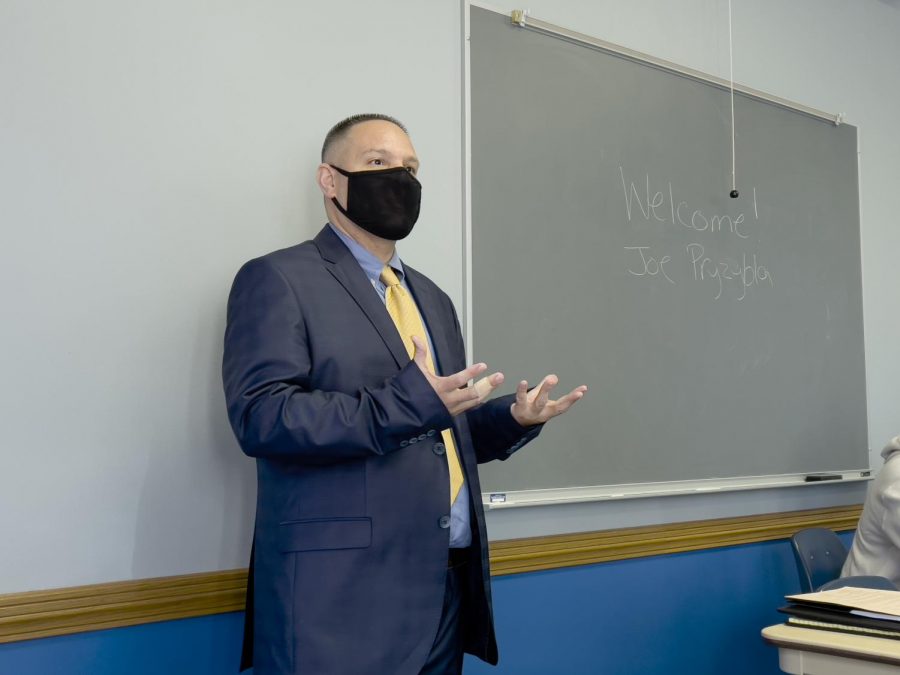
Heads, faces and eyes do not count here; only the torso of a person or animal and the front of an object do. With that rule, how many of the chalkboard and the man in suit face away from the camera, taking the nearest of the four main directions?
0

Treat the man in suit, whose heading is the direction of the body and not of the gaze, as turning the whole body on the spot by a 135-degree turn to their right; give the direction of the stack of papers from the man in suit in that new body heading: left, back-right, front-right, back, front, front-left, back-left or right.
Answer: back

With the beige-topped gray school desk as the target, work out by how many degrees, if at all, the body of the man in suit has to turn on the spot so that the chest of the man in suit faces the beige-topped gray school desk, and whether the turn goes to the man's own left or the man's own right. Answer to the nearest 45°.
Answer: approximately 45° to the man's own left

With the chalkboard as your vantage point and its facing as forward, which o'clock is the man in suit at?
The man in suit is roughly at 2 o'clock from the chalkboard.

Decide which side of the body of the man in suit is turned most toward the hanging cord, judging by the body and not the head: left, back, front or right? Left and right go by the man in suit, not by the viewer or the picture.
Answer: left

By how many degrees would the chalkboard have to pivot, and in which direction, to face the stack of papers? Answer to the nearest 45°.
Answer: approximately 45° to its right

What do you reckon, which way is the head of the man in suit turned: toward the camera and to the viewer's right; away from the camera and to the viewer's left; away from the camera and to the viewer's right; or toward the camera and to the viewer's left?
toward the camera and to the viewer's right

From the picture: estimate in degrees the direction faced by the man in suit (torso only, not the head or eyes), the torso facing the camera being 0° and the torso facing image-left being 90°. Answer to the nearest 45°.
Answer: approximately 315°
